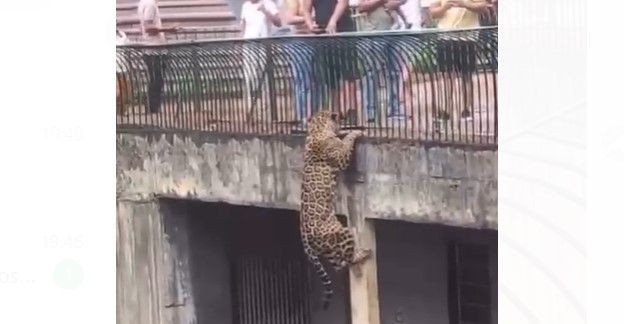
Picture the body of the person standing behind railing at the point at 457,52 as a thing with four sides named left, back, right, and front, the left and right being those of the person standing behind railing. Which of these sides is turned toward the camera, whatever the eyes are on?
front

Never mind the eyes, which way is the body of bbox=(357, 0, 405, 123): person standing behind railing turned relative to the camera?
toward the camera

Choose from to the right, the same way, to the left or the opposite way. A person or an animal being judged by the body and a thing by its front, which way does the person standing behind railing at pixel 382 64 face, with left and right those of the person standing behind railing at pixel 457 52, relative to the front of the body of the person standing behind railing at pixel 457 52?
the same way

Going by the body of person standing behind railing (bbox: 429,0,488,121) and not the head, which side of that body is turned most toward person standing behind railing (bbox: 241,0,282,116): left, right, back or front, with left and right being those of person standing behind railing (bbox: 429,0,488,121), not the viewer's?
right

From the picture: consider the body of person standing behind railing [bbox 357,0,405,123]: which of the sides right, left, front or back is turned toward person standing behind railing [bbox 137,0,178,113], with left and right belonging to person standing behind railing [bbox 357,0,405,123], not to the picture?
right

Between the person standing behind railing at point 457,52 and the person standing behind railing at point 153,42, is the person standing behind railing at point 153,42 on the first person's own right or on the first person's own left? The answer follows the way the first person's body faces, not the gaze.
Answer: on the first person's own right
